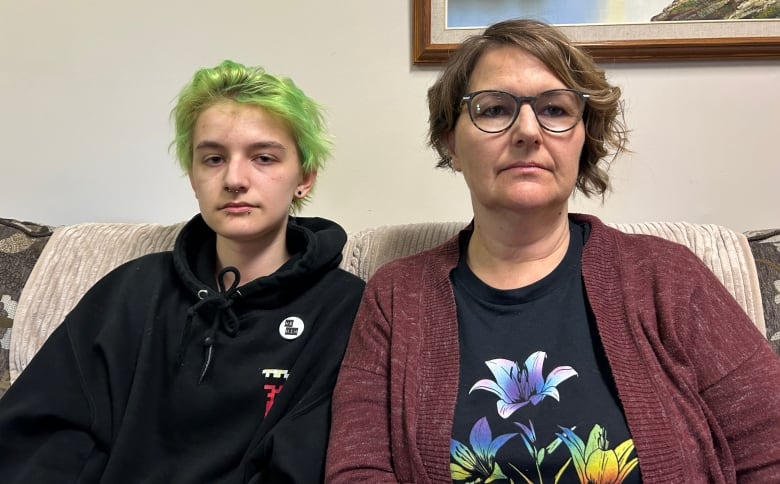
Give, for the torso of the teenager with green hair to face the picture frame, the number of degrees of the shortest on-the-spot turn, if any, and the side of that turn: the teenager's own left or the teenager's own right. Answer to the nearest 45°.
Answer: approximately 90° to the teenager's own left

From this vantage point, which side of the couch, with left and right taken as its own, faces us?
front

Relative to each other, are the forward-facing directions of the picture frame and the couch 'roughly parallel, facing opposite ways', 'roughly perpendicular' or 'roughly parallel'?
roughly parallel

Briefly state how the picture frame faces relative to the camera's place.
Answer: facing the viewer

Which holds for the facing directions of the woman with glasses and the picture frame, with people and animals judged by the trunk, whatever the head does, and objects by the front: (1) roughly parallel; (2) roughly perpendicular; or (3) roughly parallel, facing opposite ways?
roughly parallel

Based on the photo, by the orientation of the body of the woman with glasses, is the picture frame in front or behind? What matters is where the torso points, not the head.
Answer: behind

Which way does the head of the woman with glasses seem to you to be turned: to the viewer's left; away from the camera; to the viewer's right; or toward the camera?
toward the camera
